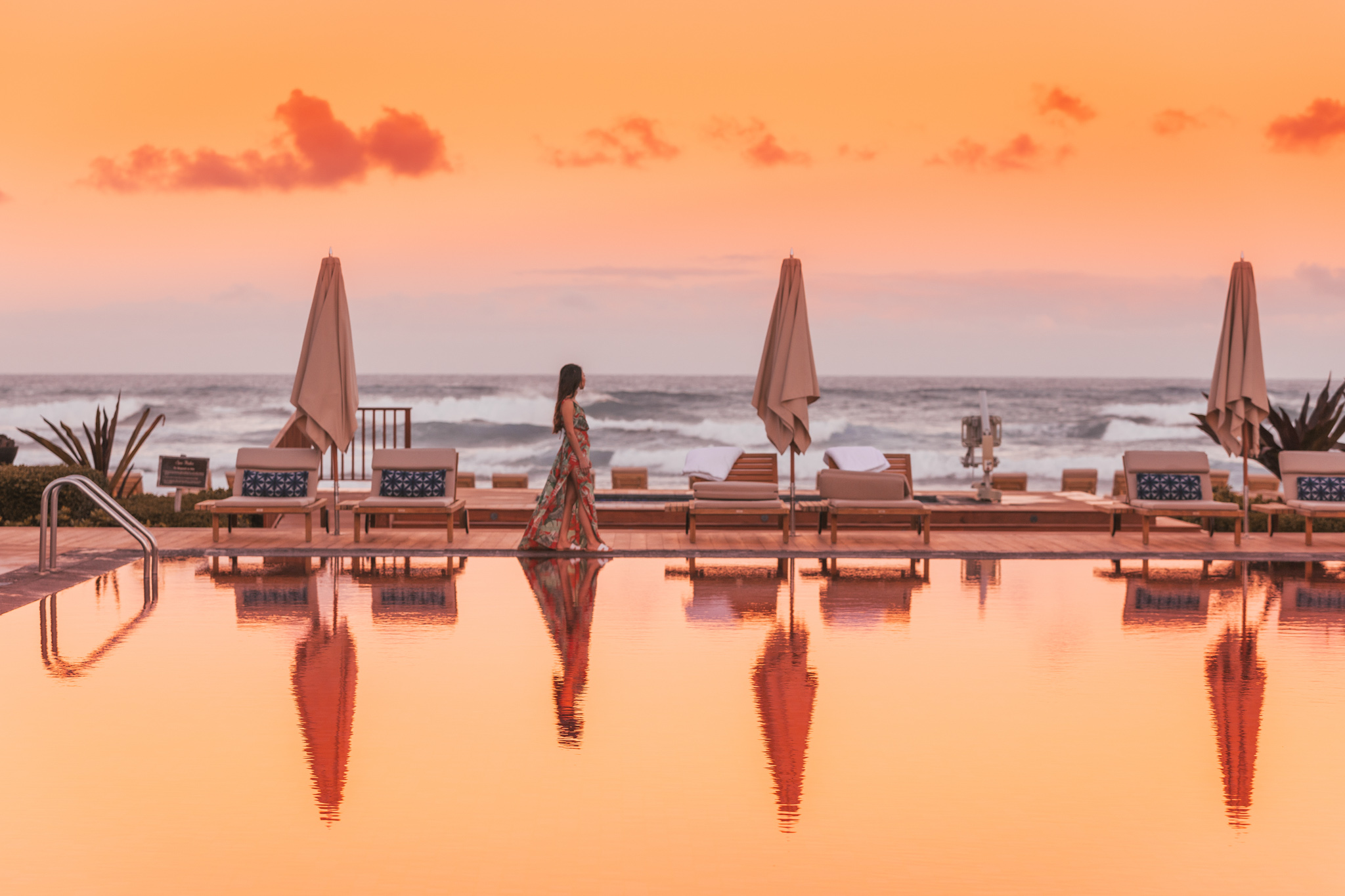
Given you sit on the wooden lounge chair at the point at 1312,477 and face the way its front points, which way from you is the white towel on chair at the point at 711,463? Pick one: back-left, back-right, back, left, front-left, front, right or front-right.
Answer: right

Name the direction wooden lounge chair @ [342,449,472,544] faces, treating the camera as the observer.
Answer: facing the viewer

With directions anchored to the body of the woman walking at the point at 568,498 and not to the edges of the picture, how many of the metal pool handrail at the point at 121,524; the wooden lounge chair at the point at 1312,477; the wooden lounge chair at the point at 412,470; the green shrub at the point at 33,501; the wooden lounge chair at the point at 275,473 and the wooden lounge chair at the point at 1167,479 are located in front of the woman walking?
2

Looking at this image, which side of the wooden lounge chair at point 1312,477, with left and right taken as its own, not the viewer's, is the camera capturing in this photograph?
front

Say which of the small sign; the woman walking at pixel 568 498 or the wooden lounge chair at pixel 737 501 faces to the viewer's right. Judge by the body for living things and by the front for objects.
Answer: the woman walking

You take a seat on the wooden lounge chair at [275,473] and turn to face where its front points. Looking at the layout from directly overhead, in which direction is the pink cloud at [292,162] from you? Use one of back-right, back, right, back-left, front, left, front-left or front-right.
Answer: back

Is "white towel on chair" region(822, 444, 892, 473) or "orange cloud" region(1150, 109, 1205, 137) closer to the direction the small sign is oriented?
the white towel on chair

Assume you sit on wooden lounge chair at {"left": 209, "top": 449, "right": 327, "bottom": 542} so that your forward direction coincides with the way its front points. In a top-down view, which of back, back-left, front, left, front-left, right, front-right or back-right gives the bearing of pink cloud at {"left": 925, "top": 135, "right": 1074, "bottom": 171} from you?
back-left

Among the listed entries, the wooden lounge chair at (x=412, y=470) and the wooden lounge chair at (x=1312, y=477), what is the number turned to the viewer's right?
0

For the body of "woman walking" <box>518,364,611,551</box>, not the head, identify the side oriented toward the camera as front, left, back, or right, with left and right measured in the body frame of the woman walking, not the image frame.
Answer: right

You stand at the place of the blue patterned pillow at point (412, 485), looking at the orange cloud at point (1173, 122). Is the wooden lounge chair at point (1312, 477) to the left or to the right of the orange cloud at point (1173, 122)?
right

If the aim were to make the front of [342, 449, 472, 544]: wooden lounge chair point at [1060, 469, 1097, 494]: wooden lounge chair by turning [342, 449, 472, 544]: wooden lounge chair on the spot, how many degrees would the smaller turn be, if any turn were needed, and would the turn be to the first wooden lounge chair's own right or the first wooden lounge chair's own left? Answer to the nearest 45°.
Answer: approximately 135° to the first wooden lounge chair's own left

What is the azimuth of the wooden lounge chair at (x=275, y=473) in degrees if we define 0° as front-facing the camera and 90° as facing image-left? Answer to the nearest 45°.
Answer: approximately 0°

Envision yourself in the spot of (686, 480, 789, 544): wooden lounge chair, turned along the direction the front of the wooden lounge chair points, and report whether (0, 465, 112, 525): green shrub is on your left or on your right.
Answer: on your right

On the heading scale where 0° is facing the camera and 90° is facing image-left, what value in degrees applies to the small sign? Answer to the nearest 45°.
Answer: approximately 0°

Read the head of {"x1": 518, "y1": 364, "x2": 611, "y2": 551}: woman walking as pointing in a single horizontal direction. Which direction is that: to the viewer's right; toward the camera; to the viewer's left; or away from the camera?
to the viewer's right

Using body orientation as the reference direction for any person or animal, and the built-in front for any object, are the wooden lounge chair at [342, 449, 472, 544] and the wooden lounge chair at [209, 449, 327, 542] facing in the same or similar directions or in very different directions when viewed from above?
same or similar directions

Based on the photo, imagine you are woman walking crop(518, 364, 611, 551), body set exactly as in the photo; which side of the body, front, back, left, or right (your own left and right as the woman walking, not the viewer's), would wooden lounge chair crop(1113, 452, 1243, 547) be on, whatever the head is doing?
front

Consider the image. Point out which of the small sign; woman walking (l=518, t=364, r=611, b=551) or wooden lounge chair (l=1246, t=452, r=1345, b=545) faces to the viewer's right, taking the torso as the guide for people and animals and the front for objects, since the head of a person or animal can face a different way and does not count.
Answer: the woman walking

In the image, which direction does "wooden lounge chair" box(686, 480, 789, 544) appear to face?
toward the camera

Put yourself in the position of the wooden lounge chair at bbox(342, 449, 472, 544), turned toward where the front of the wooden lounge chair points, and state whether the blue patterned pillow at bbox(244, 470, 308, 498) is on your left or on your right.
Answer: on your right
